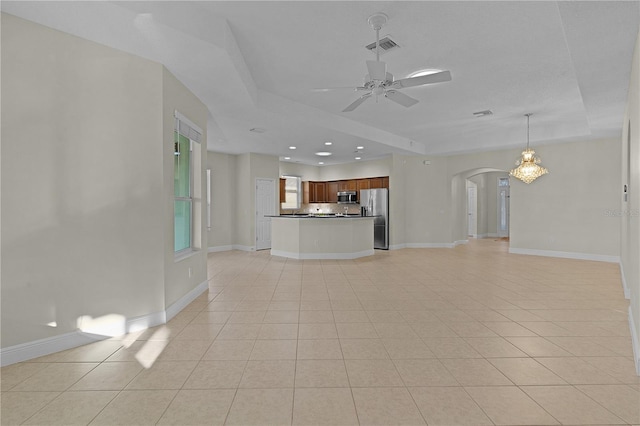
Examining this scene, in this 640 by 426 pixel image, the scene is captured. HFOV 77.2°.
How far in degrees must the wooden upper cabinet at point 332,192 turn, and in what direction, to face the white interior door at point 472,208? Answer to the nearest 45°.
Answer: approximately 90° to its left

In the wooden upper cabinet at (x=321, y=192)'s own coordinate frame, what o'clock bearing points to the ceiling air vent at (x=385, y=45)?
The ceiling air vent is roughly at 12 o'clock from the wooden upper cabinet.

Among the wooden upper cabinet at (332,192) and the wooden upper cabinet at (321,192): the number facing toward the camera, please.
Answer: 2

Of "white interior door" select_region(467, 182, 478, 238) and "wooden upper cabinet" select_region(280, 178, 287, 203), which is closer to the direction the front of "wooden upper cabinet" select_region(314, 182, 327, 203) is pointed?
the wooden upper cabinet

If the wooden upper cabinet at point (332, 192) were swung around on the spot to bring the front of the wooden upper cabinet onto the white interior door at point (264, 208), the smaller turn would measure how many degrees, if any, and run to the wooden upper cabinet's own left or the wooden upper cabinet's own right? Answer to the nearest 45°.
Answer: approximately 45° to the wooden upper cabinet's own right

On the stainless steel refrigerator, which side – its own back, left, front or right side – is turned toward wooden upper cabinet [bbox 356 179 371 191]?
right

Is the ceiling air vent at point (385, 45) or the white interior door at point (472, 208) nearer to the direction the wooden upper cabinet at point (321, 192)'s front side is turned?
the ceiling air vent

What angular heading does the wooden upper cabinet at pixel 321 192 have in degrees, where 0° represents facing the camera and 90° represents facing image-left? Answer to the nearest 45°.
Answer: approximately 0°

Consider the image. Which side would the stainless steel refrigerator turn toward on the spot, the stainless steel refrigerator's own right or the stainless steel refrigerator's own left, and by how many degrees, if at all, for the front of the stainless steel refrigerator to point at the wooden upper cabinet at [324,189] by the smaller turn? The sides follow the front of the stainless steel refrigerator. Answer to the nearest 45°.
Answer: approximately 90° to the stainless steel refrigerator's own right

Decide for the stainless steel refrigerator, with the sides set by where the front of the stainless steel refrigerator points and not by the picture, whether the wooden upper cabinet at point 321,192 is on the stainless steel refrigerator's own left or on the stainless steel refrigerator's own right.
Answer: on the stainless steel refrigerator's own right
